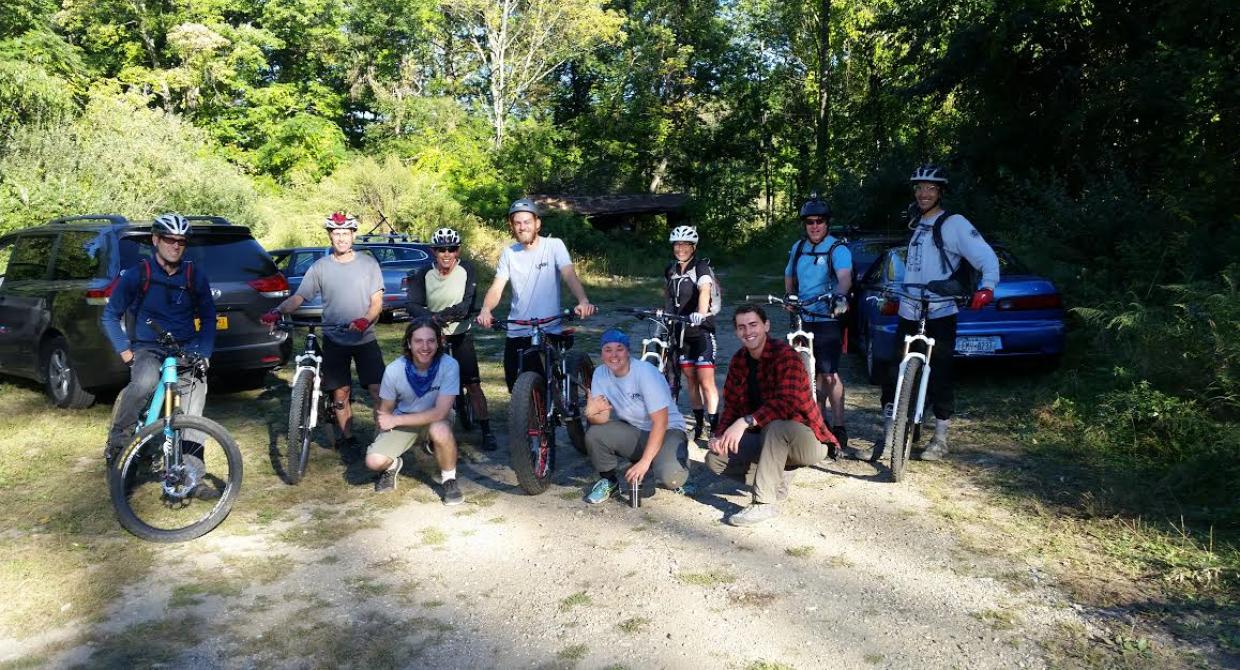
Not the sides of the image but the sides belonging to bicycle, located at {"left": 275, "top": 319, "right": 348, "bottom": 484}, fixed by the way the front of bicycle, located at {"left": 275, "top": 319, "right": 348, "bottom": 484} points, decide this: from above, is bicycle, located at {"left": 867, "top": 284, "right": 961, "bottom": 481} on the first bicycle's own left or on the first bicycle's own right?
on the first bicycle's own left

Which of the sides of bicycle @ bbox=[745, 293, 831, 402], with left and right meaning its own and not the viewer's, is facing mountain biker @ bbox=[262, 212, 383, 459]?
right

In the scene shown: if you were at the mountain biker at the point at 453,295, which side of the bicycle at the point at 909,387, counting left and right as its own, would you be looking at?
right

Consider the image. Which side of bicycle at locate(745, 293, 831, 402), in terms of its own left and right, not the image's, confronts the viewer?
front

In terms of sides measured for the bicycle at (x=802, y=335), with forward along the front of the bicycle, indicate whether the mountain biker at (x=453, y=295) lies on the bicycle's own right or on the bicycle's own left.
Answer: on the bicycle's own right

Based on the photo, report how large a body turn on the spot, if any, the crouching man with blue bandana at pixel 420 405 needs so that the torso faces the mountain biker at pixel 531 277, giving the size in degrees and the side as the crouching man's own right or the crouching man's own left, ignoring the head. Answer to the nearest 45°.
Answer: approximately 135° to the crouching man's own left

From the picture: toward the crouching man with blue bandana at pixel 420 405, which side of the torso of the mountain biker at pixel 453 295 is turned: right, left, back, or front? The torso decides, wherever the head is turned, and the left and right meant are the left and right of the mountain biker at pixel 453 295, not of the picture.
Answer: front

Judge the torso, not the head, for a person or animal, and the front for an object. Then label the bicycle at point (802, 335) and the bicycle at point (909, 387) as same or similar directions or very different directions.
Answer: same or similar directions

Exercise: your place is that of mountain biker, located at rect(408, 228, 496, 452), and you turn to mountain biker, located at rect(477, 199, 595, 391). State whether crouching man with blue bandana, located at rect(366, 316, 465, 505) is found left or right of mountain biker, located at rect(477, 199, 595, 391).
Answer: right

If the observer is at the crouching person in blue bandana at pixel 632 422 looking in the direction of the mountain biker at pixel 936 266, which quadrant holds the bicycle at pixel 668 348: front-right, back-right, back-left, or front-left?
front-left

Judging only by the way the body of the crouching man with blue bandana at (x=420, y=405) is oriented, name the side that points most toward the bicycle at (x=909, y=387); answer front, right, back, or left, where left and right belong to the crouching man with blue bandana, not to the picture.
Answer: left

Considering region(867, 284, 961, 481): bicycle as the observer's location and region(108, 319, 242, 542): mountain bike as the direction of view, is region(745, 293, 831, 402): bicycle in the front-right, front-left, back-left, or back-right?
front-right

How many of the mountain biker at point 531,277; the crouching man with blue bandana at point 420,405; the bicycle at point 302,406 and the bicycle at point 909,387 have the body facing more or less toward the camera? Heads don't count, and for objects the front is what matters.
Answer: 4

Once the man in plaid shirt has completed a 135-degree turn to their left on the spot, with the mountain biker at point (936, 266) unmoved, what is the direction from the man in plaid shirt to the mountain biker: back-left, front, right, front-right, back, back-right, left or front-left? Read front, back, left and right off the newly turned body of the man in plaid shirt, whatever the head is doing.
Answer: front-left

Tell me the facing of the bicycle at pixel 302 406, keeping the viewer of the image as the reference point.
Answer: facing the viewer
